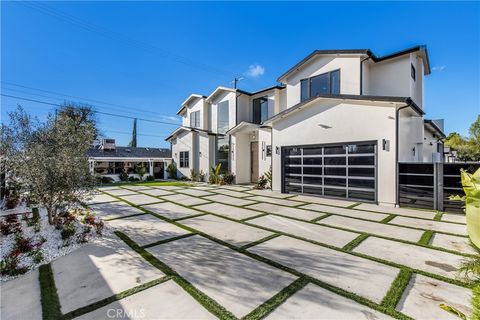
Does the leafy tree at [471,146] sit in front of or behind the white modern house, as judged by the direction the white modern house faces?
behind

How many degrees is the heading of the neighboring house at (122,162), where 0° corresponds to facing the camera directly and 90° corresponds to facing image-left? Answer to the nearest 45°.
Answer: approximately 0°

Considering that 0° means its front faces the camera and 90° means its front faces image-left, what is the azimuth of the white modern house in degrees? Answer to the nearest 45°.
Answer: approximately 45°

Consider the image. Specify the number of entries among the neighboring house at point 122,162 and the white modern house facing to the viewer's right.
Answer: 0

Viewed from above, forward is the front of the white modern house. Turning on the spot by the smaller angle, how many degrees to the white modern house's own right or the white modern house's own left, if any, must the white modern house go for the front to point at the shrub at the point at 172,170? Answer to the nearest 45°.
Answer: approximately 90° to the white modern house's own right
